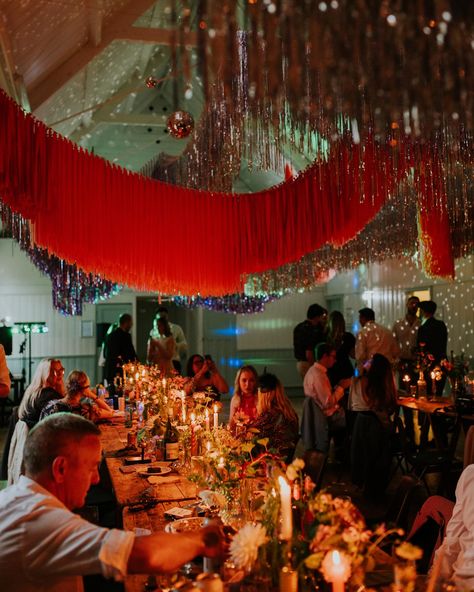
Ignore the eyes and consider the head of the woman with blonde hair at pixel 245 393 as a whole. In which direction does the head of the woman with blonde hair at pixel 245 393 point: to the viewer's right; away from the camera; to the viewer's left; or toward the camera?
toward the camera

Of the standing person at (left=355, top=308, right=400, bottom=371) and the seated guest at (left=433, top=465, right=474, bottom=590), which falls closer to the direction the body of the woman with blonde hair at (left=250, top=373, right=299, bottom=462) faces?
the standing person

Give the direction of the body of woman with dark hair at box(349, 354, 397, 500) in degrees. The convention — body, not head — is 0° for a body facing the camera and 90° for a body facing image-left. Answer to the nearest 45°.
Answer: approximately 135°

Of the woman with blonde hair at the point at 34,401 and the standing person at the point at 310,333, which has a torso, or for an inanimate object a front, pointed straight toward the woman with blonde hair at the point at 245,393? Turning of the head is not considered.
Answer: the woman with blonde hair at the point at 34,401

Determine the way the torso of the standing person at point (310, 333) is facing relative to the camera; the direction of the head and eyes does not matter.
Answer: to the viewer's right

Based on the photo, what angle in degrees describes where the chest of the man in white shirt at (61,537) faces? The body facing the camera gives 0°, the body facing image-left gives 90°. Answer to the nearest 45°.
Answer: approximately 270°

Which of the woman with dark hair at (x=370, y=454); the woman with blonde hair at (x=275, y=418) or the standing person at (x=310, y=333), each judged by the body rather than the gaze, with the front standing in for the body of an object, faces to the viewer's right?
the standing person

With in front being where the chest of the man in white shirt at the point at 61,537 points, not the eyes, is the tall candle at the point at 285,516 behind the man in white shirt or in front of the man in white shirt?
in front

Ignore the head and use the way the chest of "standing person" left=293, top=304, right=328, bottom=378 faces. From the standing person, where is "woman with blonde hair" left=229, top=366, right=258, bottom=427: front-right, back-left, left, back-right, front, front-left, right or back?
right

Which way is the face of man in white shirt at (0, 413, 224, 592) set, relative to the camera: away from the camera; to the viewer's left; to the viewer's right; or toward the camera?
to the viewer's right

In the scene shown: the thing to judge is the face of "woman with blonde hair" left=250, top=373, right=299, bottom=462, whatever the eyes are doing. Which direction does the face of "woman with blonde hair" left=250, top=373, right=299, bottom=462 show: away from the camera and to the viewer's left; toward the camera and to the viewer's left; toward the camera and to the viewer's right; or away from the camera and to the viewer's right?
away from the camera and to the viewer's left

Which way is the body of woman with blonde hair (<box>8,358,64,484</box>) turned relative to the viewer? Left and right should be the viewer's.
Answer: facing to the right of the viewer

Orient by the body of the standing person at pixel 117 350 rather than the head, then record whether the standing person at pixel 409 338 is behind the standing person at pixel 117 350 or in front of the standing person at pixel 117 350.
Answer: in front

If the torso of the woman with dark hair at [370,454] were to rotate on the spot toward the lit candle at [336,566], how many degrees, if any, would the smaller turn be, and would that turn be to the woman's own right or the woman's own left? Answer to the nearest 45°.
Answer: approximately 135° to the woman's own left

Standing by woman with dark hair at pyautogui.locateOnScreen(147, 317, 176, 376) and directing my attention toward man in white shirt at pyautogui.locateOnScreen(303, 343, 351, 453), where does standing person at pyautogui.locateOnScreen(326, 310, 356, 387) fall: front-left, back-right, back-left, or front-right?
front-left
